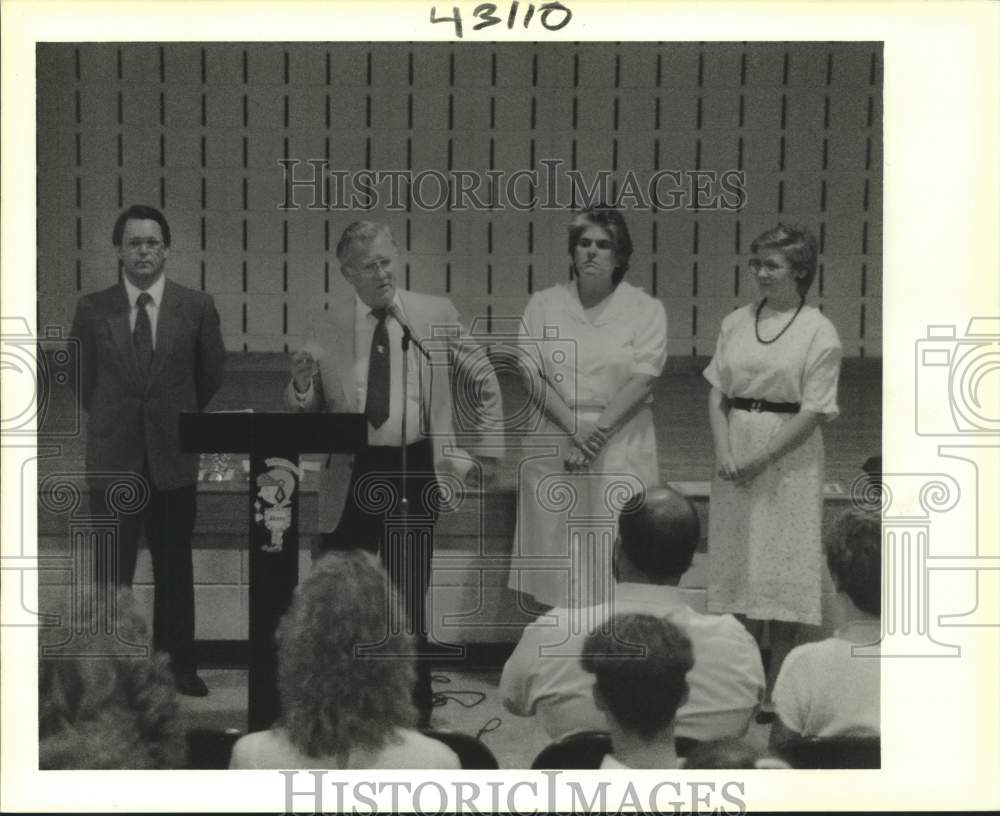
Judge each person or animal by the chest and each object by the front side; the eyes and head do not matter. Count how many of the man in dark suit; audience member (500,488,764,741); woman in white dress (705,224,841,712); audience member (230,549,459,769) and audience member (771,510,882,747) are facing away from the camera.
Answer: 3

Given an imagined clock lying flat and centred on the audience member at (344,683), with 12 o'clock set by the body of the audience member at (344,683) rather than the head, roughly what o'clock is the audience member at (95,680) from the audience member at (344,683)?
the audience member at (95,680) is roughly at 10 o'clock from the audience member at (344,683).

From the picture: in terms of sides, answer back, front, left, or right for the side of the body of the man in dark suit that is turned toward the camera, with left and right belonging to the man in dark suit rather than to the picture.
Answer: front

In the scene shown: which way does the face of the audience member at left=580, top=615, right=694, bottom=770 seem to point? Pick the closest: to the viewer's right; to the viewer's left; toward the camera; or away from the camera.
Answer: away from the camera

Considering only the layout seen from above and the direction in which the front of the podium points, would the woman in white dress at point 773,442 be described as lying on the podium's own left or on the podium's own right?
on the podium's own left

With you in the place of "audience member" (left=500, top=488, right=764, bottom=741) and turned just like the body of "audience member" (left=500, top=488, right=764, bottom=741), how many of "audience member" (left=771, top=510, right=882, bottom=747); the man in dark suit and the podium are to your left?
2

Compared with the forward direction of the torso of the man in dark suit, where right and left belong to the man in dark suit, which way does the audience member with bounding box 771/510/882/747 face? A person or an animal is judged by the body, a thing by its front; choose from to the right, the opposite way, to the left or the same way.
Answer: the opposite way

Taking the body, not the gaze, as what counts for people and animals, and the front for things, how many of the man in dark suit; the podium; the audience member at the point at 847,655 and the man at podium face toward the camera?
3

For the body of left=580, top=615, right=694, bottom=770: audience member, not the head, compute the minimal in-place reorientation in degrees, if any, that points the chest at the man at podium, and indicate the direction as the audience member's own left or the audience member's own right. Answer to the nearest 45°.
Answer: approximately 45° to the audience member's own left

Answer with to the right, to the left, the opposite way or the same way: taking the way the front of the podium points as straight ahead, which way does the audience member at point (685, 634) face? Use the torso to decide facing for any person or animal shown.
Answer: the opposite way

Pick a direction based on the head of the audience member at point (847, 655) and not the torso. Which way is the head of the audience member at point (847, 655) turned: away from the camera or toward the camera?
away from the camera

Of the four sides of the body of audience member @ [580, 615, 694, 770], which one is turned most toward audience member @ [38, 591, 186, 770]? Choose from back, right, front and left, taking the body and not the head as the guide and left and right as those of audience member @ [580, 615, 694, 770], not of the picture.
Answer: left

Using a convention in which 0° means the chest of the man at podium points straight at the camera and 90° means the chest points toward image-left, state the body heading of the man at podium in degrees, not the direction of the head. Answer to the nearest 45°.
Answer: approximately 0°

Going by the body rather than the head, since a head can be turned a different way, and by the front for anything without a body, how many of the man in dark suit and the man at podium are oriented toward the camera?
2
